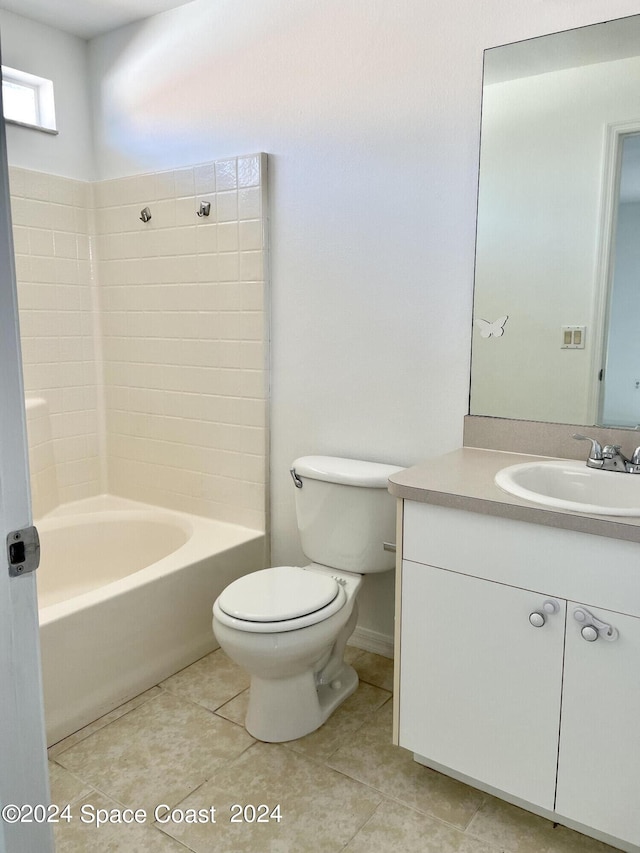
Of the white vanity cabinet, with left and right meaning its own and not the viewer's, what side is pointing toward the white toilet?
right

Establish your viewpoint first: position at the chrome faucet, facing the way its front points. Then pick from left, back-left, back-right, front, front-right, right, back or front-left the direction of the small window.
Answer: front-right

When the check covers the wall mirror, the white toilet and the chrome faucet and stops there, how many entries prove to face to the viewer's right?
0

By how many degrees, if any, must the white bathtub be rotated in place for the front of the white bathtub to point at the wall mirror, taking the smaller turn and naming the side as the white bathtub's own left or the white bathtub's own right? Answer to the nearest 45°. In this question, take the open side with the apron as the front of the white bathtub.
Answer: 0° — it already faces it

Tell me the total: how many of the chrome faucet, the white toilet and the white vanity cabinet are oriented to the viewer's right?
0

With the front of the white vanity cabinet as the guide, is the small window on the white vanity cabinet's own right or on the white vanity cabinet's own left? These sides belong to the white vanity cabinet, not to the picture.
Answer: on the white vanity cabinet's own right

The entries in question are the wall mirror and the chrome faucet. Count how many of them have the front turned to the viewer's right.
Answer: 0

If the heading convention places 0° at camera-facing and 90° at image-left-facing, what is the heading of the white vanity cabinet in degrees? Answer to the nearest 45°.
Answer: approximately 45°

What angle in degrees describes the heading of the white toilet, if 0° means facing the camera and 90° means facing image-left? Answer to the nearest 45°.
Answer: approximately 45°
